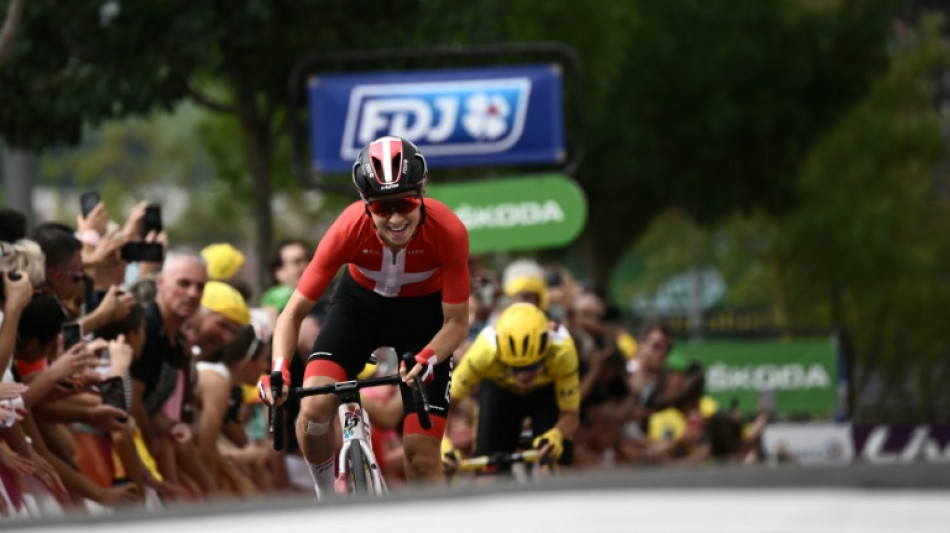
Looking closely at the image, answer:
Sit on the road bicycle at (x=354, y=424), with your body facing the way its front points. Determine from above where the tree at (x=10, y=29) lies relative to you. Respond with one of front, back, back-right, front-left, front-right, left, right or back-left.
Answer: back-right

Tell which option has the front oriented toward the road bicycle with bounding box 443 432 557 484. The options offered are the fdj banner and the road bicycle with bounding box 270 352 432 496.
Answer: the fdj banner

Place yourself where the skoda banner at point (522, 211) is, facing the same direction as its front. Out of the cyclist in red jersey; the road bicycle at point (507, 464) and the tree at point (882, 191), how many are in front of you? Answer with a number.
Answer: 2

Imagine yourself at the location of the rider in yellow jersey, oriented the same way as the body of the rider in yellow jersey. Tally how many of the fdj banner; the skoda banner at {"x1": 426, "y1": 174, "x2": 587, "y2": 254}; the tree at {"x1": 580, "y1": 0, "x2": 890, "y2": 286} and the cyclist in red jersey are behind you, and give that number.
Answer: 3

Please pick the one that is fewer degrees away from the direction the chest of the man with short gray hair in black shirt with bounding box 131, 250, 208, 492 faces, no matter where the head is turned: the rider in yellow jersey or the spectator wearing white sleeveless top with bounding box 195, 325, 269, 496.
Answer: the rider in yellow jersey

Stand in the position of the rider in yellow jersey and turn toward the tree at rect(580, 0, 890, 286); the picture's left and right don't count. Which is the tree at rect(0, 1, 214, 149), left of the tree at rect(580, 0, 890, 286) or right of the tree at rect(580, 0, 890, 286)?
left

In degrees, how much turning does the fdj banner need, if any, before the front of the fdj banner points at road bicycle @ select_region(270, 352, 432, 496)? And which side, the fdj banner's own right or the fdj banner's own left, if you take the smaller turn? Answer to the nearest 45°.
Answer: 0° — it already faces it

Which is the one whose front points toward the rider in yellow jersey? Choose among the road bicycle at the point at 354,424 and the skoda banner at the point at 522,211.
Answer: the skoda banner

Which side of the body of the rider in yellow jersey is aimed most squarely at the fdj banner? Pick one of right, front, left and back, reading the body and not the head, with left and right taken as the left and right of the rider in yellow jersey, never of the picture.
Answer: back

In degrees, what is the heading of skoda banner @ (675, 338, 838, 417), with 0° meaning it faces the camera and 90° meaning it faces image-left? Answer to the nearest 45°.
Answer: approximately 0°
